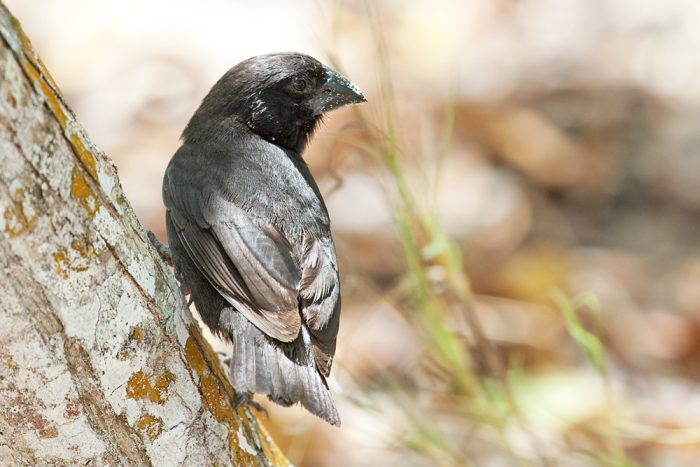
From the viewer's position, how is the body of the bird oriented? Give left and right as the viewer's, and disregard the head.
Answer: facing away from the viewer and to the left of the viewer
